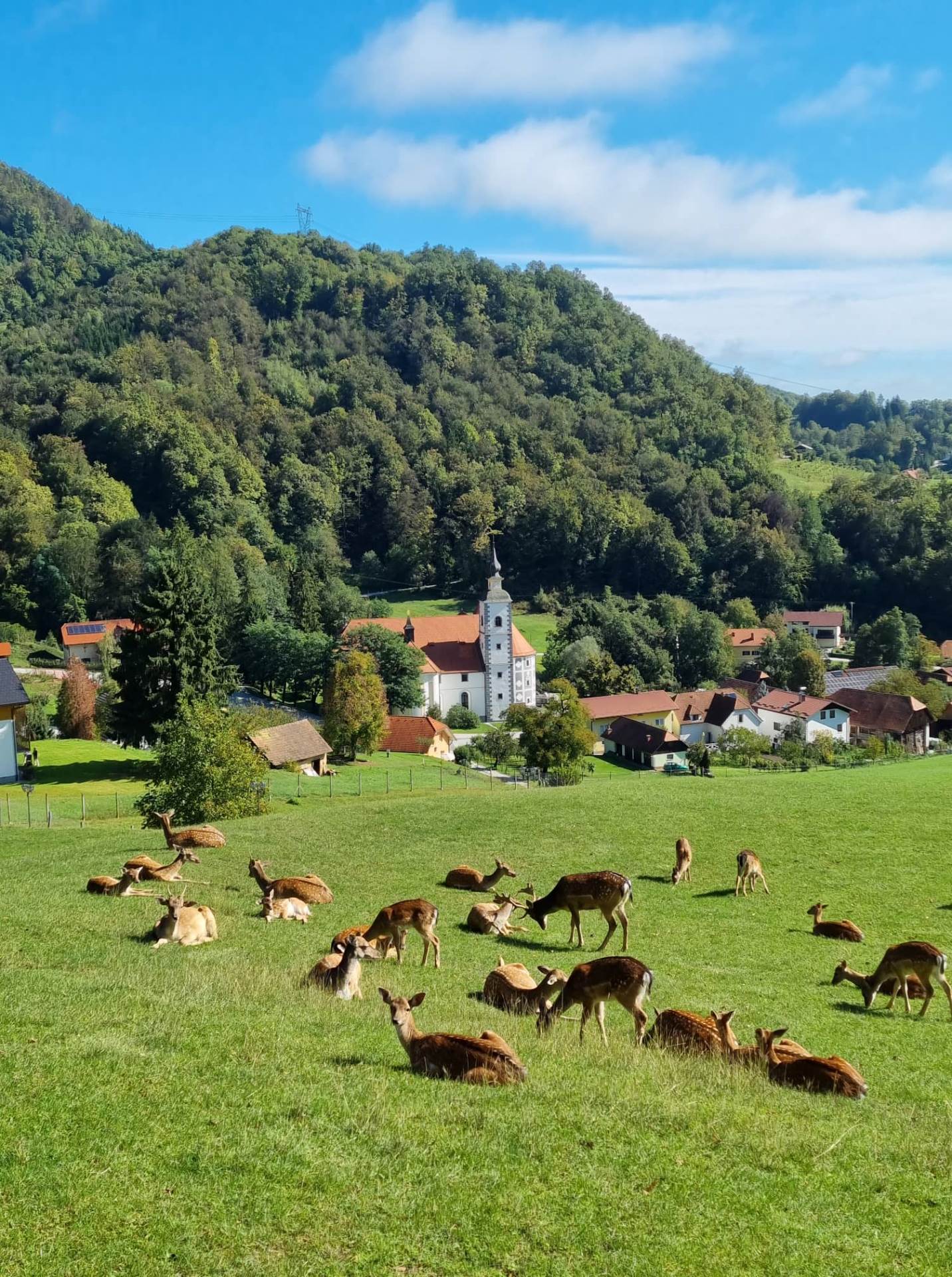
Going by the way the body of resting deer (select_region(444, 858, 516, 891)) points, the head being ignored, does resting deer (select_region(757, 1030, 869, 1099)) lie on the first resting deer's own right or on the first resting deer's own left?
on the first resting deer's own right

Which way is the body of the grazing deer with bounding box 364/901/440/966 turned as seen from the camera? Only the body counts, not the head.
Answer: to the viewer's left

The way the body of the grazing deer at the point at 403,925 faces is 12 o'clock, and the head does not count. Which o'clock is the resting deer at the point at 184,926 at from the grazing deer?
The resting deer is roughly at 12 o'clock from the grazing deer.

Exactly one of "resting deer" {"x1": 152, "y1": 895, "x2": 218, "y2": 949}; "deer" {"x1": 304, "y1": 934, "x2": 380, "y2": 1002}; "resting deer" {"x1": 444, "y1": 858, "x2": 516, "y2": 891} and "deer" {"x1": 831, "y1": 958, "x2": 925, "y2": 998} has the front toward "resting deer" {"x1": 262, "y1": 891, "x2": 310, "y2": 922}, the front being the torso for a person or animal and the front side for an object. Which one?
"deer" {"x1": 831, "y1": 958, "x2": 925, "y2": 998}

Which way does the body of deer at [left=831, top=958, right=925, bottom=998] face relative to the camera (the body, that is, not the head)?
to the viewer's left

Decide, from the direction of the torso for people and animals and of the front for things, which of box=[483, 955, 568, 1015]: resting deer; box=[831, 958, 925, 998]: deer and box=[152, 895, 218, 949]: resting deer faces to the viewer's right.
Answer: box=[483, 955, 568, 1015]: resting deer

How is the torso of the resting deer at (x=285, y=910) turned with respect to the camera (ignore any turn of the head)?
to the viewer's left

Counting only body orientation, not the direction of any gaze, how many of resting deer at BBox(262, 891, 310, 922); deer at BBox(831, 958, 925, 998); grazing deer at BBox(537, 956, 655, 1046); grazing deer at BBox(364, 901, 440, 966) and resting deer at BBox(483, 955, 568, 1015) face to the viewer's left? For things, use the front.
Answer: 4

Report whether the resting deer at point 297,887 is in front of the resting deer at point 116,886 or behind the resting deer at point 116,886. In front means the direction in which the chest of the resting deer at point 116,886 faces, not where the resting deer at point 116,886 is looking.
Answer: in front

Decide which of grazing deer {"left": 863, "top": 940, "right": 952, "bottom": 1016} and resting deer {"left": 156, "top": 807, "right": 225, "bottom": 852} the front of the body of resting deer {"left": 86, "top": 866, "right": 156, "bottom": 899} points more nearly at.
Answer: the grazing deer

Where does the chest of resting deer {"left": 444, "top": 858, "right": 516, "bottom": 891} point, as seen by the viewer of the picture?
to the viewer's right

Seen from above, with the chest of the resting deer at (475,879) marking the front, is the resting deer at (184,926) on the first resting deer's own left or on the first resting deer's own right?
on the first resting deer's own right

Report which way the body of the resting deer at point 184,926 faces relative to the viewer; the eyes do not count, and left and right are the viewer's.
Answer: facing the viewer and to the left of the viewer

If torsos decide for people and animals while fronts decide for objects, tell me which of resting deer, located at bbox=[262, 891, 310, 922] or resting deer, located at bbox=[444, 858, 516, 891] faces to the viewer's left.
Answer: resting deer, located at bbox=[262, 891, 310, 922]

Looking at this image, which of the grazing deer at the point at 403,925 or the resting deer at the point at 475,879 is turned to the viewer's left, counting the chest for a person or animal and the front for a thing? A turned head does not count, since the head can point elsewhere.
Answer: the grazing deer

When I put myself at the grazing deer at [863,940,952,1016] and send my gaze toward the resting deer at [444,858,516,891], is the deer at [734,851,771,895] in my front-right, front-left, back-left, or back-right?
front-right
